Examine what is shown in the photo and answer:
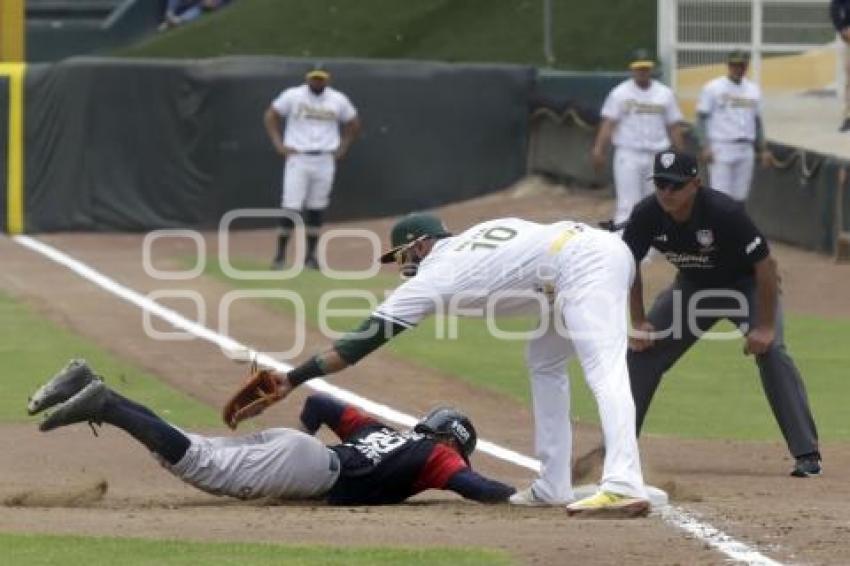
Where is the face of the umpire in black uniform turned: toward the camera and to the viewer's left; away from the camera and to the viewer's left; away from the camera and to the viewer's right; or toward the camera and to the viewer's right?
toward the camera and to the viewer's left

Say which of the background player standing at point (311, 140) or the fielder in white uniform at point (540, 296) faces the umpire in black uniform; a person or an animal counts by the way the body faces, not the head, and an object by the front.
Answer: the background player standing

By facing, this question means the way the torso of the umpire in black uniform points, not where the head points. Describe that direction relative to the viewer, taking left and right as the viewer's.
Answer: facing the viewer and to the left of the viewer

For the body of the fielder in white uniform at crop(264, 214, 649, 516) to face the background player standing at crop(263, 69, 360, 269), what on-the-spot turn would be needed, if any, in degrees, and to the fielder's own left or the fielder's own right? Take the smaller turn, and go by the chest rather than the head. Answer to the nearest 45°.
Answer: approximately 90° to the fielder's own right

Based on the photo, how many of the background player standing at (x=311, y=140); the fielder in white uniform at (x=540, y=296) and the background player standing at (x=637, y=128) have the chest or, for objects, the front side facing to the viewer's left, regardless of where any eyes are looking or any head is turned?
1

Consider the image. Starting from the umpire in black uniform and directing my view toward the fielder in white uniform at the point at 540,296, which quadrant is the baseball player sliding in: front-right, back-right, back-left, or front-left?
front-right

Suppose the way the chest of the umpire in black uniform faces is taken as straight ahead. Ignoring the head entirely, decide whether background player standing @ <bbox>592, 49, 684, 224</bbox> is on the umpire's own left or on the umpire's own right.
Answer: on the umpire's own right

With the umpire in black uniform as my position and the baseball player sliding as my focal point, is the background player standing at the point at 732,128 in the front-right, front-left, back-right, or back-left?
back-right

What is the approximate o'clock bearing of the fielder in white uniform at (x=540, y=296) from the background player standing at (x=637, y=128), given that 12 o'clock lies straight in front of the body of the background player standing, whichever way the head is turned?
The fielder in white uniform is roughly at 12 o'clock from the background player standing.

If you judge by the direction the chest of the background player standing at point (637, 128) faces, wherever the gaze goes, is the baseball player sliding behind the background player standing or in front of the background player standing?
in front

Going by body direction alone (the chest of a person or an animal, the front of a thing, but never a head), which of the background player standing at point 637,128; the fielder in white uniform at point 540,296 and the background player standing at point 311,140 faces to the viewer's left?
the fielder in white uniform

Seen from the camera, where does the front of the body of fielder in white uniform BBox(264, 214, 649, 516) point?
to the viewer's left

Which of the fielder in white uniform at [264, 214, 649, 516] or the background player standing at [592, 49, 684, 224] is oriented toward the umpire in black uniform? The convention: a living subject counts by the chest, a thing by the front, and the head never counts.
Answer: the background player standing

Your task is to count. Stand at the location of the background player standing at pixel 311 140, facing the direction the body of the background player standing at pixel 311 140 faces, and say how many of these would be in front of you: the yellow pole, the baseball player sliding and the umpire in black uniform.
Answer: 2

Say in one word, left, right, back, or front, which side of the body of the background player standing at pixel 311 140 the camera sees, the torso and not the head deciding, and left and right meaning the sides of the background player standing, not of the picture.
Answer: front

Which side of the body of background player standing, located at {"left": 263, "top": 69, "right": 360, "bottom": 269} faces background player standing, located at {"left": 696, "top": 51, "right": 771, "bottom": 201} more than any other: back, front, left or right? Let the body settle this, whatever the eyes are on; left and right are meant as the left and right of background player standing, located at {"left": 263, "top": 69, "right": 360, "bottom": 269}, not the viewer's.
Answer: left

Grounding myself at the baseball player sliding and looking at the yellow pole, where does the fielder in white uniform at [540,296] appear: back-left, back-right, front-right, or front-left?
back-right
